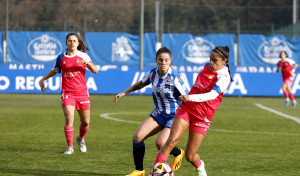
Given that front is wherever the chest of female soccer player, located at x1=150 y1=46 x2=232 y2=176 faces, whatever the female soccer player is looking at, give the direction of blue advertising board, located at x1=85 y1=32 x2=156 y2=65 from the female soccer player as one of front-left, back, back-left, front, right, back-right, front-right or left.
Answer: back-right

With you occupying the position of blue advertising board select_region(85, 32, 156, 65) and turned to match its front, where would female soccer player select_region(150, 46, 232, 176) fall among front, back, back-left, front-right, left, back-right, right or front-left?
front

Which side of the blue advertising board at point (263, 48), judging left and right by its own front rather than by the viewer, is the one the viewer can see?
front

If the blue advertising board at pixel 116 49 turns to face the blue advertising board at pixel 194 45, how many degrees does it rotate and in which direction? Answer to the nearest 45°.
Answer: approximately 90° to its left

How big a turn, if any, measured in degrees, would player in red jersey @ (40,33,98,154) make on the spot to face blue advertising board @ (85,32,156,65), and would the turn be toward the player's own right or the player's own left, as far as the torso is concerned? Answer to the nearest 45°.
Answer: approximately 180°

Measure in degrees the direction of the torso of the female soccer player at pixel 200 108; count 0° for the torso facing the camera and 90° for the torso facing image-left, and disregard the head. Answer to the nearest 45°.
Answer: approximately 45°

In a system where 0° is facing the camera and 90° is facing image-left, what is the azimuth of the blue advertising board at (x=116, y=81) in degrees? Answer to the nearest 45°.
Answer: approximately 0°

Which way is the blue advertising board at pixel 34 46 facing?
toward the camera

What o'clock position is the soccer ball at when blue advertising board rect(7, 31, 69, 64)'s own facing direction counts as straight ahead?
The soccer ball is roughly at 12 o'clock from the blue advertising board.

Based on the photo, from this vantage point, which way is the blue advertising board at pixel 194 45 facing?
toward the camera

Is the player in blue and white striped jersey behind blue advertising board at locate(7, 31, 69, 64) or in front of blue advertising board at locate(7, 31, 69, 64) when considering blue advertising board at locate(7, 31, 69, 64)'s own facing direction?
in front

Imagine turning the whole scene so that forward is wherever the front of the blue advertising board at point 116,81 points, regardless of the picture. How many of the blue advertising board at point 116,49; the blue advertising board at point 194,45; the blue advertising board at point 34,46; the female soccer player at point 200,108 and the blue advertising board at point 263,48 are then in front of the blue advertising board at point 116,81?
1
